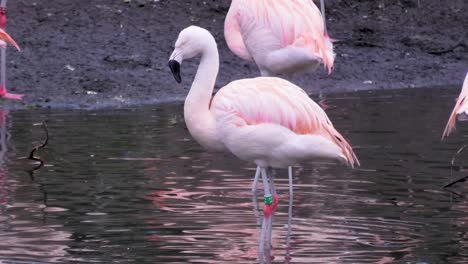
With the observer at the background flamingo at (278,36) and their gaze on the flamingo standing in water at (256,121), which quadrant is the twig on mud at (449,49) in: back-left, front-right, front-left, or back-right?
back-left

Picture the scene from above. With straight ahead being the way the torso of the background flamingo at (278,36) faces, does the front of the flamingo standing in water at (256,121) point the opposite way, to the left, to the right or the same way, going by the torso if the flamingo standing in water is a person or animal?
the same way

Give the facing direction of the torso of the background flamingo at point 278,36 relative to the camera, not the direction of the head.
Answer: to the viewer's left

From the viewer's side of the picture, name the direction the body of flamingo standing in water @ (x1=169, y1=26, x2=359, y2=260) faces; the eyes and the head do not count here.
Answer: to the viewer's left

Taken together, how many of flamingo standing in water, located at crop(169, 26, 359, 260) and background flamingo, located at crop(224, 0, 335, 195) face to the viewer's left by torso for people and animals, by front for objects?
2

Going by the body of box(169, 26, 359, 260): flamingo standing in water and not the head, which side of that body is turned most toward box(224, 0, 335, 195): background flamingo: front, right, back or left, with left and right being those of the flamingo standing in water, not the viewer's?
right

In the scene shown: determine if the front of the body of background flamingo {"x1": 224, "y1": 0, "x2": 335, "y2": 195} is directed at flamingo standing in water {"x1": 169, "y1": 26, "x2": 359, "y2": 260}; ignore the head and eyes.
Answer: no

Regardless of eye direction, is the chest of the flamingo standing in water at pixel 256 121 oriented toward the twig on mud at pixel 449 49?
no
